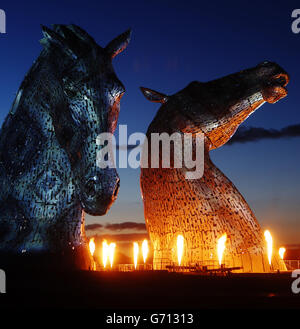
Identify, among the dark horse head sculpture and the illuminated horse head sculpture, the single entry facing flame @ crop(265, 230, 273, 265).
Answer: the illuminated horse head sculpture

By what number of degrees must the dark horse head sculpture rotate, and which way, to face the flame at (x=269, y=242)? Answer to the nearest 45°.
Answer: approximately 90° to its left

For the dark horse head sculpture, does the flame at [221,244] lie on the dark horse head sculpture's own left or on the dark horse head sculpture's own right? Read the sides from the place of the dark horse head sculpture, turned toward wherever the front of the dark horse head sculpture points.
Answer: on the dark horse head sculpture's own left

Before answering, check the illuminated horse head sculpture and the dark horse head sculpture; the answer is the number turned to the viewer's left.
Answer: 0

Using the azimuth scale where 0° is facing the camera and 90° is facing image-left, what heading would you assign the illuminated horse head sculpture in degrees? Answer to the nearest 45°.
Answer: approximately 270°

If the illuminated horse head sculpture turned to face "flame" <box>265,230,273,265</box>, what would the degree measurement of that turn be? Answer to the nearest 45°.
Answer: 0° — it already faces it
